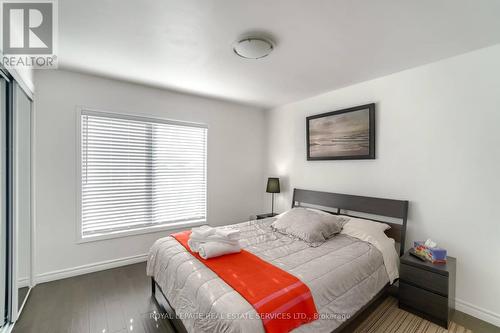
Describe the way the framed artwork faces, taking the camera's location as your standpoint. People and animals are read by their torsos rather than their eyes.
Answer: facing the viewer and to the left of the viewer

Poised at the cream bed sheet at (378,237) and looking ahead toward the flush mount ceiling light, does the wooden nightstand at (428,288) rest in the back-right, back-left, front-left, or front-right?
back-left

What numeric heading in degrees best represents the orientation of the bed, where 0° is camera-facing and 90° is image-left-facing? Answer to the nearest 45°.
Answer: approximately 45°

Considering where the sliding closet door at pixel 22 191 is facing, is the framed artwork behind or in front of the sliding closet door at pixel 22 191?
in front

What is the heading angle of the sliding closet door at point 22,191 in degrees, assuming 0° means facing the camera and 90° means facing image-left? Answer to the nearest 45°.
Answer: approximately 270°

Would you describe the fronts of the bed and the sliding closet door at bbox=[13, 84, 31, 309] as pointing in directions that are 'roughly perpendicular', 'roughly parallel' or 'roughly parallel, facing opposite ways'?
roughly parallel, facing opposite ways

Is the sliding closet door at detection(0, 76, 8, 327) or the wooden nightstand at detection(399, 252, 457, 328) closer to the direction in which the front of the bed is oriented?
the sliding closet door

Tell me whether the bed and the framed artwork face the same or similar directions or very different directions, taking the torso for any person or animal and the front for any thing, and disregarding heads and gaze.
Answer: same or similar directions

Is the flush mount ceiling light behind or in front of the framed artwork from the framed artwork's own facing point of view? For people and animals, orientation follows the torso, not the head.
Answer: in front

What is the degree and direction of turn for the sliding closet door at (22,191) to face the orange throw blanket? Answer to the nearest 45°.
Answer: approximately 45° to its right

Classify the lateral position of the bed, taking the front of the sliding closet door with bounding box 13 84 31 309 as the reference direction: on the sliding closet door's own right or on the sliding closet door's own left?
on the sliding closet door's own right

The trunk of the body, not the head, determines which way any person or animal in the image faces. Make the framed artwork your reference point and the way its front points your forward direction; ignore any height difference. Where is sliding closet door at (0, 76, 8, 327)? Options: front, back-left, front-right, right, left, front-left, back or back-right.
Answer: front

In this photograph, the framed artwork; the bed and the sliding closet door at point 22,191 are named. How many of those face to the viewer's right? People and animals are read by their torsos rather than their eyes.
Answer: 1

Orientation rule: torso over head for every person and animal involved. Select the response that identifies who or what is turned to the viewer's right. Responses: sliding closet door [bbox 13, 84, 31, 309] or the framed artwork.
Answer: the sliding closet door
